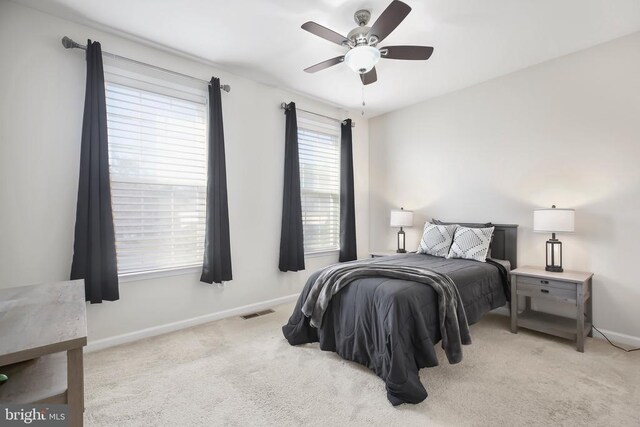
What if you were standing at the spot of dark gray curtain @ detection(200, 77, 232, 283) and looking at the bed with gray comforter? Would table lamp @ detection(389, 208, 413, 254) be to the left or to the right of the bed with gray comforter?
left

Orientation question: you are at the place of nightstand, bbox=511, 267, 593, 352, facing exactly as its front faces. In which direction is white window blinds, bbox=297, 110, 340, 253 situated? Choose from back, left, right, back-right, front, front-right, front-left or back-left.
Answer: front-right

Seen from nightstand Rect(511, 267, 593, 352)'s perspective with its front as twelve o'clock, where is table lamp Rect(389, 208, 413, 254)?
The table lamp is roughly at 2 o'clock from the nightstand.

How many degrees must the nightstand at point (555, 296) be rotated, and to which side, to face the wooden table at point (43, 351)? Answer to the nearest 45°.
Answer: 0° — it already faces it

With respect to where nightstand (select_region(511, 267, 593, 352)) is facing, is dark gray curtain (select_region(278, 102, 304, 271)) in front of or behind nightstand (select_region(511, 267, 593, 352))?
in front

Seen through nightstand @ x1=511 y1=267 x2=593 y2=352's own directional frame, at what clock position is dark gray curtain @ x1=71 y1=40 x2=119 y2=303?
The dark gray curtain is roughly at 12 o'clock from the nightstand.

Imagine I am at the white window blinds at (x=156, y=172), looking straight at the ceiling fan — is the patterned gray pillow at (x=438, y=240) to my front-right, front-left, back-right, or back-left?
front-left

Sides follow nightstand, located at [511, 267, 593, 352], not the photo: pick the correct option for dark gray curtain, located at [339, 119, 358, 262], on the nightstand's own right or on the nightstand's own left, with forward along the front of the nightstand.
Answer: on the nightstand's own right

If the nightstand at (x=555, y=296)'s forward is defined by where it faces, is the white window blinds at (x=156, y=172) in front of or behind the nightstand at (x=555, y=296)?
in front

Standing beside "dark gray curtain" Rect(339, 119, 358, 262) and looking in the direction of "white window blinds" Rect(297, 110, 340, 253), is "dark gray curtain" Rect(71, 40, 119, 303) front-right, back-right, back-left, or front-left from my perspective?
front-left

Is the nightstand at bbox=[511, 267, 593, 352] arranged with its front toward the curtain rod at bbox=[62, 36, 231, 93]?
no

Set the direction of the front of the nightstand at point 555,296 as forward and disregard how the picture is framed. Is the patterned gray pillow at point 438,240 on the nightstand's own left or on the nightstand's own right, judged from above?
on the nightstand's own right

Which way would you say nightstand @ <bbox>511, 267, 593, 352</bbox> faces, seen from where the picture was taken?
facing the viewer and to the left of the viewer
